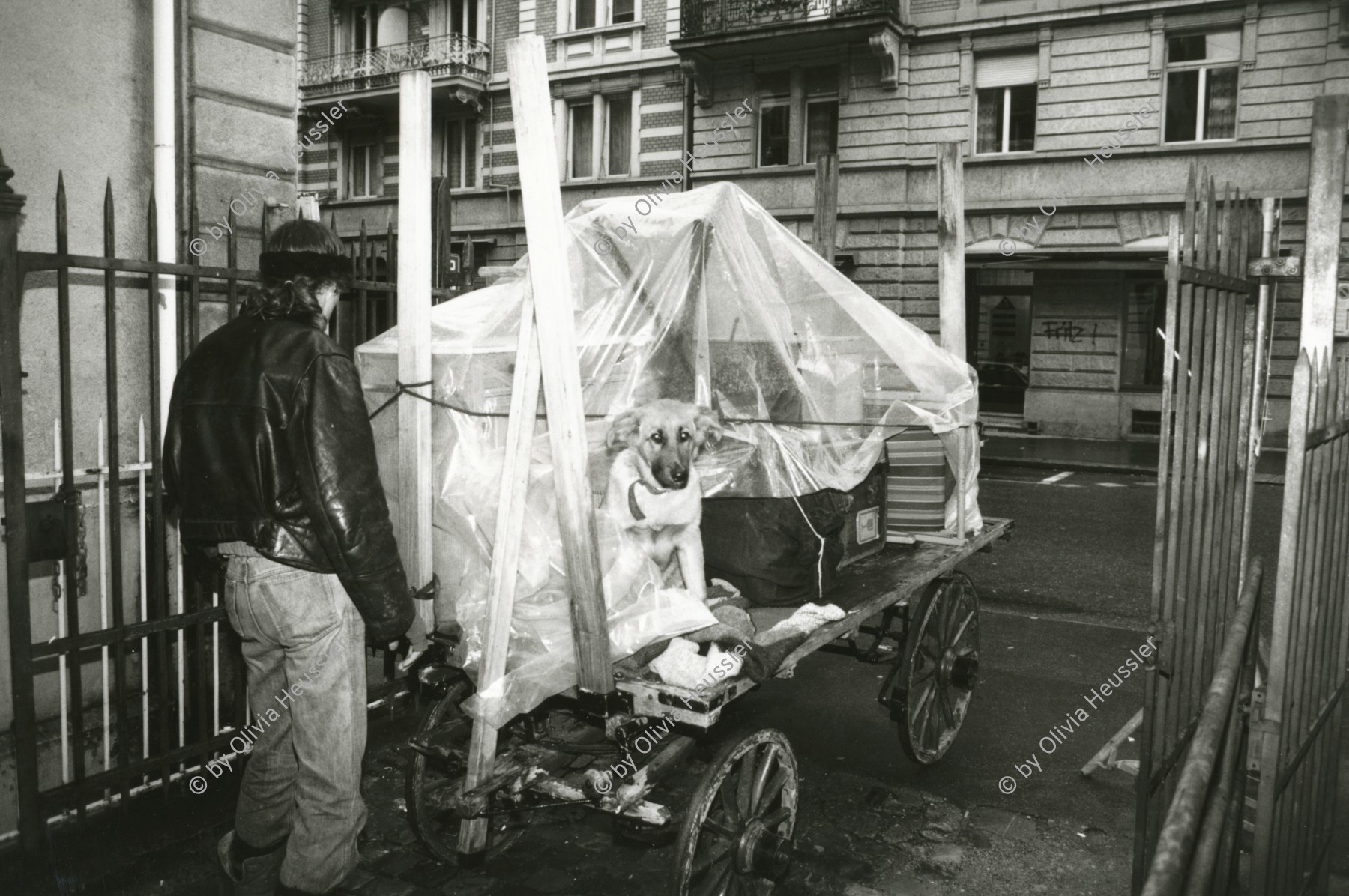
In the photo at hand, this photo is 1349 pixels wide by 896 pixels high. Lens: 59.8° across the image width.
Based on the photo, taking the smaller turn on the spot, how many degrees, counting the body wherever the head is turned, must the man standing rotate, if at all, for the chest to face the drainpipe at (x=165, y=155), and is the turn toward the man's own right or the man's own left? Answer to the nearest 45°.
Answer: approximately 45° to the man's own left

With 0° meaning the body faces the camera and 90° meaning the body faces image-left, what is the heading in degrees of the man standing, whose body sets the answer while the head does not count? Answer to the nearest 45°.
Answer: approximately 225°

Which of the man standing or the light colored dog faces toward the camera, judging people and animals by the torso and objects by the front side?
the light colored dog

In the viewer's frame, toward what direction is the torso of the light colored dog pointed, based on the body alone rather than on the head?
toward the camera

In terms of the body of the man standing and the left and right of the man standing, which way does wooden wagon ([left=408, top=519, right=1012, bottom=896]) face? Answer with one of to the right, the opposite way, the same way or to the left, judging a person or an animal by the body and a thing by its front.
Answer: the opposite way

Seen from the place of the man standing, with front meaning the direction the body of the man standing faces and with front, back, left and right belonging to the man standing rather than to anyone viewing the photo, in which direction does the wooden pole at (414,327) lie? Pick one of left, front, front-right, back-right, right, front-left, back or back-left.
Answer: front

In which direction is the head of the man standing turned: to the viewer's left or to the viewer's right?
to the viewer's right

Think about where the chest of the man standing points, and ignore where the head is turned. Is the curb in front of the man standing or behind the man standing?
in front

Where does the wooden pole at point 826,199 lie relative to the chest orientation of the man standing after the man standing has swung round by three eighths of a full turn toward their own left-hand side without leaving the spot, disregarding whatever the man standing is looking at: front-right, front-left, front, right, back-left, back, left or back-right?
back-right

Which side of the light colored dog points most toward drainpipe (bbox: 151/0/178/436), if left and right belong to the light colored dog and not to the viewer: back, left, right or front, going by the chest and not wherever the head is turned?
right

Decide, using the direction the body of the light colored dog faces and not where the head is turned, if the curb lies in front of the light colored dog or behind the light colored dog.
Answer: behind

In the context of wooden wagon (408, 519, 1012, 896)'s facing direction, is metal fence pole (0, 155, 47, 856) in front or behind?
in front

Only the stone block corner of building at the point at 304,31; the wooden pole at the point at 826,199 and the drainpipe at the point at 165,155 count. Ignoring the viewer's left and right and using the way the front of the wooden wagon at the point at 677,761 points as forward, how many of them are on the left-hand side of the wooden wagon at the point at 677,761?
0

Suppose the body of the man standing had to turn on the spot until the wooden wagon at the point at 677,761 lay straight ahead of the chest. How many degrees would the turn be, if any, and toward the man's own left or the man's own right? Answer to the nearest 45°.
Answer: approximately 45° to the man's own right

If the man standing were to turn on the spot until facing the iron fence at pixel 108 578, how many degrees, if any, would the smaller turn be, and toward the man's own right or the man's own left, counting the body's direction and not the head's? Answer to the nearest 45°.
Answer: approximately 90° to the man's own left

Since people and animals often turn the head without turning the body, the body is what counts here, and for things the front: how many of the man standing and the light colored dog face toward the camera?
1

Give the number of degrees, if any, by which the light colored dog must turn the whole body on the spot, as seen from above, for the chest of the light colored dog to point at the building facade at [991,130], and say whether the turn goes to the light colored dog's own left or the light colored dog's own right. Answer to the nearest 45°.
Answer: approximately 180°

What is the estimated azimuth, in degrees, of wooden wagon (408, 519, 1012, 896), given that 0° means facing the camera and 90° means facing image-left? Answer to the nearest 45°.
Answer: approximately 45°

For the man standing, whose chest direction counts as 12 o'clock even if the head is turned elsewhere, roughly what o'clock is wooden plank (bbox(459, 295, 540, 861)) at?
The wooden plank is roughly at 2 o'clock from the man standing.
